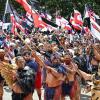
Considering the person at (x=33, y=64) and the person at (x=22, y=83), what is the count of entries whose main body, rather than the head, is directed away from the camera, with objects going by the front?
0

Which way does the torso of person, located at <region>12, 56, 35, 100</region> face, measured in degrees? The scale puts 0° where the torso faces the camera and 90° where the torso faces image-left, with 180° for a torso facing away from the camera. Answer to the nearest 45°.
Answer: approximately 45°

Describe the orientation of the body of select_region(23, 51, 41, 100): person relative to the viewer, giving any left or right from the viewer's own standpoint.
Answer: facing the viewer and to the left of the viewer

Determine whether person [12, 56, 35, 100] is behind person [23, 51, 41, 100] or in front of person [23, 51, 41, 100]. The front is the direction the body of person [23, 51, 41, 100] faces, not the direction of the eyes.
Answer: in front

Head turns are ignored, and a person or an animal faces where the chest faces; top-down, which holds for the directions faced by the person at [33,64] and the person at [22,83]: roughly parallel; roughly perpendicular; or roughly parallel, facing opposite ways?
roughly parallel

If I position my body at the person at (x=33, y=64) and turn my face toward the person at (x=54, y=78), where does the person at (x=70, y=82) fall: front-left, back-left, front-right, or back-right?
front-left

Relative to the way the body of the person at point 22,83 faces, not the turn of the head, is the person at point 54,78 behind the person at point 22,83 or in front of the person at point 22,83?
behind

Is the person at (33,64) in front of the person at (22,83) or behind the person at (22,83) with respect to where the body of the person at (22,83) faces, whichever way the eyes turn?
behind

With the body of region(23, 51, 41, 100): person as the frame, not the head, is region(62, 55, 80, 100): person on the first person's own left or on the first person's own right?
on the first person's own left

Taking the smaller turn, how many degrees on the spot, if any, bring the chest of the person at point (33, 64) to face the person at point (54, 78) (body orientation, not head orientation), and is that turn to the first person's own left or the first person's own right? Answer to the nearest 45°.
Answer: approximately 90° to the first person's own left
